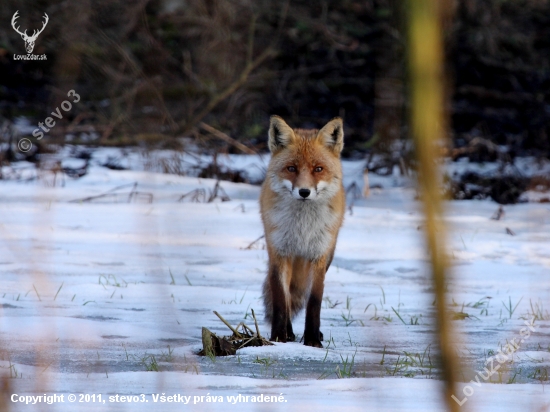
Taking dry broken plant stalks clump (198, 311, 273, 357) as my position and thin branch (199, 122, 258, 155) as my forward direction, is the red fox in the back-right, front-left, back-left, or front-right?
front-right

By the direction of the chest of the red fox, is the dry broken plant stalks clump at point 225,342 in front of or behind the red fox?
in front

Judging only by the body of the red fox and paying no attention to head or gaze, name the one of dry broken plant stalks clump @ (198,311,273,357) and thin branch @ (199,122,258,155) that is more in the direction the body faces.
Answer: the dry broken plant stalks clump

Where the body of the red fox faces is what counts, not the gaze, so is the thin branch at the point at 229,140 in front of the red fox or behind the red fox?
behind

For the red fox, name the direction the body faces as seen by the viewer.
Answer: toward the camera
